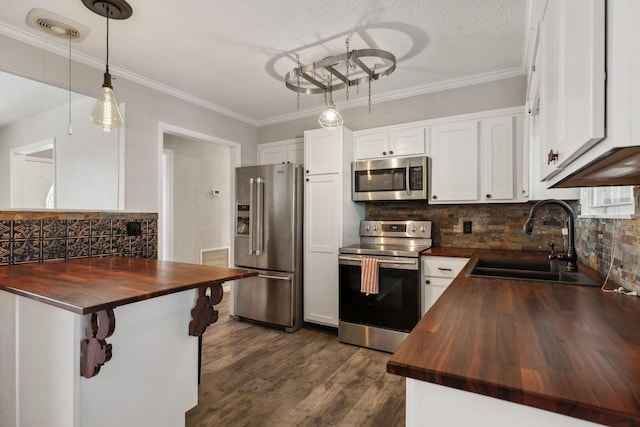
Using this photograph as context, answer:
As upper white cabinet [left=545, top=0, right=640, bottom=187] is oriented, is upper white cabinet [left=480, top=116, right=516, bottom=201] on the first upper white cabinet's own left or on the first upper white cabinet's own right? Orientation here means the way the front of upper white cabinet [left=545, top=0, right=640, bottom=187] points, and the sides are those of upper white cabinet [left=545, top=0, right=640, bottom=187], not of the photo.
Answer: on the first upper white cabinet's own right

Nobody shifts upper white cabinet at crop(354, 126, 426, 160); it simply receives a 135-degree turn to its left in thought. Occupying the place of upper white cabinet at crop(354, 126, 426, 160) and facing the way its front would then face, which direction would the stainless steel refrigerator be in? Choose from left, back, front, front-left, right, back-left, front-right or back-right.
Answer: back-left

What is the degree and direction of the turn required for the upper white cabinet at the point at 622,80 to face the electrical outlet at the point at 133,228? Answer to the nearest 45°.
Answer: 0° — it already faces it

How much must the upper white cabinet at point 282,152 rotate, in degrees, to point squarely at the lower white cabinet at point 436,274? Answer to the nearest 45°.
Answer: approximately 90° to its left

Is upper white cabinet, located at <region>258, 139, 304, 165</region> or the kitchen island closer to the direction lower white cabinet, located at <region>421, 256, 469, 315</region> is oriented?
the kitchen island

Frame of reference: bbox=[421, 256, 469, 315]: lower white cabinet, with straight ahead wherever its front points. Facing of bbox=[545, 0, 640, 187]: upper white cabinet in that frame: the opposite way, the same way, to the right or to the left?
to the right

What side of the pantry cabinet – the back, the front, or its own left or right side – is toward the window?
left

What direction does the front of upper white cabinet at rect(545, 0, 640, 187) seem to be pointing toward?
to the viewer's left

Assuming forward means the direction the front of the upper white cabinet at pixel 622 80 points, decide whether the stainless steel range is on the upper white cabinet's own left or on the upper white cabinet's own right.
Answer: on the upper white cabinet's own right

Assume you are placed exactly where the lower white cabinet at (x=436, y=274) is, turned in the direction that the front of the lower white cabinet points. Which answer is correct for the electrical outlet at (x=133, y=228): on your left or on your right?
on your right
